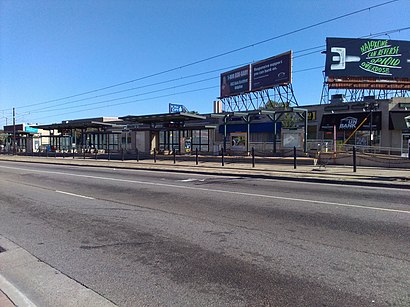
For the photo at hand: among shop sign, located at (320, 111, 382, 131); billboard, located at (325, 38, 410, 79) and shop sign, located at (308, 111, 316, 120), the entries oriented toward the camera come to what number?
3

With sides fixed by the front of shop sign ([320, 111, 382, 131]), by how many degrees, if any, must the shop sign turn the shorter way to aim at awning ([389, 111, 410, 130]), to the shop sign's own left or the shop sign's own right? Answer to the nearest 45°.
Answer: approximately 90° to the shop sign's own left

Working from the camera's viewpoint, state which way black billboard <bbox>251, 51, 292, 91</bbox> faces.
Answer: facing the viewer and to the left of the viewer

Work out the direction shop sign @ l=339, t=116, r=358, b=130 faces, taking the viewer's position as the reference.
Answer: facing the viewer

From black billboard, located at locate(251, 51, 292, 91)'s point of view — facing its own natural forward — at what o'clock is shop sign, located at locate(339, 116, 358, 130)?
The shop sign is roughly at 9 o'clock from the black billboard.

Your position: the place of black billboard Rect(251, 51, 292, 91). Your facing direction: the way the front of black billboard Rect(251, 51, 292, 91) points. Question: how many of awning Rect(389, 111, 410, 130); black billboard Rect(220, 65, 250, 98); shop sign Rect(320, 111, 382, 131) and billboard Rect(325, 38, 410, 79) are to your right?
1

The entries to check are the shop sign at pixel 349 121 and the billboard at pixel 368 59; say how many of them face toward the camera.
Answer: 2

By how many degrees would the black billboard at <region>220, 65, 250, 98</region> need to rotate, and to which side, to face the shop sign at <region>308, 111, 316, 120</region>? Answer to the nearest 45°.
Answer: approximately 90° to its left

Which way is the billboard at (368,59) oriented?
toward the camera

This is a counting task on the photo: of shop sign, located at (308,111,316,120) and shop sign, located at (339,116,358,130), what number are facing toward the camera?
2

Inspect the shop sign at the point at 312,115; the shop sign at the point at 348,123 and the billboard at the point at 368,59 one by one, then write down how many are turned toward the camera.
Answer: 3

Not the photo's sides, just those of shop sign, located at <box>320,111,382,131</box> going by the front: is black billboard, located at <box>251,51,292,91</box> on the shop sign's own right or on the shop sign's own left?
on the shop sign's own right

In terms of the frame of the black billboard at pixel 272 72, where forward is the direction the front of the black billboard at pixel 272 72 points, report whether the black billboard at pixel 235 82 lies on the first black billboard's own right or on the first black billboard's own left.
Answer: on the first black billboard's own right
